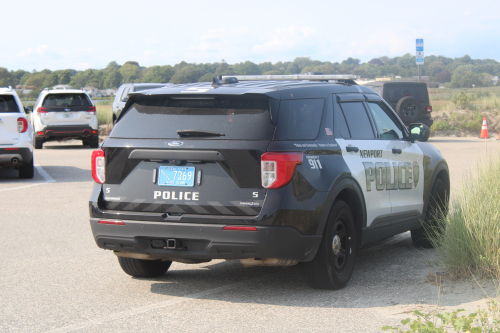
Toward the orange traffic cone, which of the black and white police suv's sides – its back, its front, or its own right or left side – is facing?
front

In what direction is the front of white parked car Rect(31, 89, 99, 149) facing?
away from the camera

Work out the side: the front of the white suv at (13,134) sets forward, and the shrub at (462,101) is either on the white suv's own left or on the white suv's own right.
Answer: on the white suv's own right

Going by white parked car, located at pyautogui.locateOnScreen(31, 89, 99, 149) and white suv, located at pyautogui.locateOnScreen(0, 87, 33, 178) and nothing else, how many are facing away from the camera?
2

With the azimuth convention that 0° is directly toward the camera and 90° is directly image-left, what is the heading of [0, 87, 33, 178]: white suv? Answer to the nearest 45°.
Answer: approximately 180°

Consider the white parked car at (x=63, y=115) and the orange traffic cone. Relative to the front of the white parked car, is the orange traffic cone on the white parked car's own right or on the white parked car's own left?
on the white parked car's own right

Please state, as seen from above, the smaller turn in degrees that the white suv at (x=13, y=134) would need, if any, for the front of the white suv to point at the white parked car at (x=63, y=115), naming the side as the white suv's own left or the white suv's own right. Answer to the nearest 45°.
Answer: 0° — it already faces it

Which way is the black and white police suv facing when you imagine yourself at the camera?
facing away from the viewer and to the right of the viewer

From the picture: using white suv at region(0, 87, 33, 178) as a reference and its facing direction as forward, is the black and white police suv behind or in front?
behind

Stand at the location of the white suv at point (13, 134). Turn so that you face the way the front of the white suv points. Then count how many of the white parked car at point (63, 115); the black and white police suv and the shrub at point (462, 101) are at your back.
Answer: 1

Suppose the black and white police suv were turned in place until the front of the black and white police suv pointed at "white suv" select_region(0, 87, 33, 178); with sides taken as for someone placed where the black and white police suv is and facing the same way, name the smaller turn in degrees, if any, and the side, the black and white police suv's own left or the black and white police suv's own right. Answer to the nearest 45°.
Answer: approximately 90° to the black and white police suv's own left
